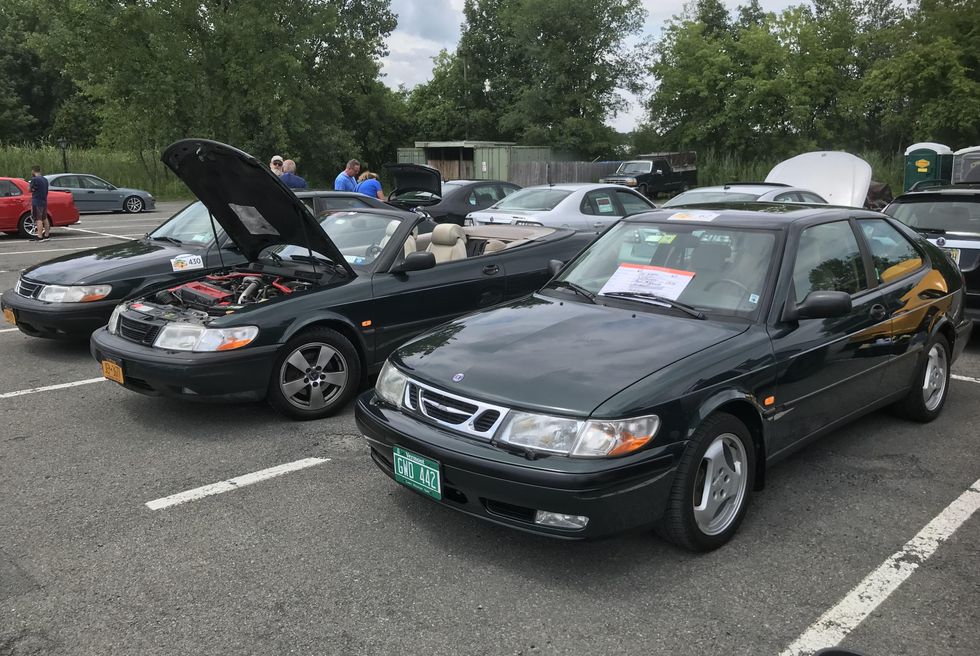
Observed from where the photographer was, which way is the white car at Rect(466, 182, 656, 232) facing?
facing away from the viewer and to the right of the viewer

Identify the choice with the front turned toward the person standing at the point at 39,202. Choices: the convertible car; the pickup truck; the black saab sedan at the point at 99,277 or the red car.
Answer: the pickup truck

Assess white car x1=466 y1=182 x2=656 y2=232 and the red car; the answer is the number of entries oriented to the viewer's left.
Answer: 1

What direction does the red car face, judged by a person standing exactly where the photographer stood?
facing to the left of the viewer

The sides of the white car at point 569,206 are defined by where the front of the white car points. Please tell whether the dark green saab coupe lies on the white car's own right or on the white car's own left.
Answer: on the white car's own right

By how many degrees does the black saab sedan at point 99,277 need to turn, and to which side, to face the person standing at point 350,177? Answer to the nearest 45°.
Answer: approximately 180°

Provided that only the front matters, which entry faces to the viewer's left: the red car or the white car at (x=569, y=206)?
the red car

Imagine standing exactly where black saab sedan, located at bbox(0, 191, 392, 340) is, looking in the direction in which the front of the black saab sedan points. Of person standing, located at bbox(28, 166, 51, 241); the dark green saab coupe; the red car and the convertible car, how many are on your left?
2

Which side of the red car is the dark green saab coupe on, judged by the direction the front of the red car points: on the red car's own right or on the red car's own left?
on the red car's own left

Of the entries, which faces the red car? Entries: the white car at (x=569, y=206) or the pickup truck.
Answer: the pickup truck

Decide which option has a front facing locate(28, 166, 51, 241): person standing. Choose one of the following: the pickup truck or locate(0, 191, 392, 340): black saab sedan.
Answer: the pickup truck

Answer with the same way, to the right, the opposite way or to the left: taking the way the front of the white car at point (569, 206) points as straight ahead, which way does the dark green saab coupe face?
the opposite way
